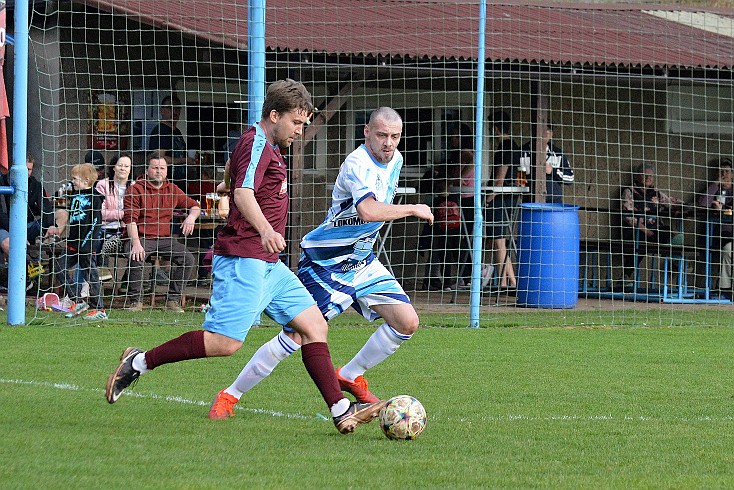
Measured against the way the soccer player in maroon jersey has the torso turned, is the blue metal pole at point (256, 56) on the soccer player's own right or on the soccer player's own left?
on the soccer player's own left

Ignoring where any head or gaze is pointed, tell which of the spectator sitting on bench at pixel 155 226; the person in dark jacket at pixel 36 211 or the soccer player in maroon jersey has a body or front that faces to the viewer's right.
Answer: the soccer player in maroon jersey

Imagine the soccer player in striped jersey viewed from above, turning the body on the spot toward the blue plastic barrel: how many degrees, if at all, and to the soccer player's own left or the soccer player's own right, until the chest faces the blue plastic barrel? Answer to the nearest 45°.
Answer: approximately 135° to the soccer player's own left

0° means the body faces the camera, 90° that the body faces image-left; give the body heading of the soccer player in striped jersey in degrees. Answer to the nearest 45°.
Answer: approximately 315°

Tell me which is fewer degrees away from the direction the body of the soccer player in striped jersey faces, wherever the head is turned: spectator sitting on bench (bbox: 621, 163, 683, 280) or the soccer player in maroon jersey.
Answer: the soccer player in maroon jersey

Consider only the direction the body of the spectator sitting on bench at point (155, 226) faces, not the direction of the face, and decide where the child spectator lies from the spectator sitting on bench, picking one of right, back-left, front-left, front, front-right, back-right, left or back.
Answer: right

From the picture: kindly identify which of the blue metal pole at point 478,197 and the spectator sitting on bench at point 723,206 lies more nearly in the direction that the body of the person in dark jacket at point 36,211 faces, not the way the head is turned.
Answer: the blue metal pole

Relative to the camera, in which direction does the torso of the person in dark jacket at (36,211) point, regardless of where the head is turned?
toward the camera

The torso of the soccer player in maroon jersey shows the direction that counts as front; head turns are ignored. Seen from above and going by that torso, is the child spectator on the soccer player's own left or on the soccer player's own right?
on the soccer player's own left

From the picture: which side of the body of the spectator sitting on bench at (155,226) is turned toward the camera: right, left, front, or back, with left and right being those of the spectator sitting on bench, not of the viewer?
front

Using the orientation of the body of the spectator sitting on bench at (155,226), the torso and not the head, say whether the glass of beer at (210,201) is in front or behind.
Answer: behind

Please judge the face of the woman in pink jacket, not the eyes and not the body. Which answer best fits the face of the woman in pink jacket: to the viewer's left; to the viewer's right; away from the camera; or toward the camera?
toward the camera

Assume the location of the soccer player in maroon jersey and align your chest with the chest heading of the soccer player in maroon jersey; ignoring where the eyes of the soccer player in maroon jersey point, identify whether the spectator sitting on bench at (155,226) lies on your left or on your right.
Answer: on your left

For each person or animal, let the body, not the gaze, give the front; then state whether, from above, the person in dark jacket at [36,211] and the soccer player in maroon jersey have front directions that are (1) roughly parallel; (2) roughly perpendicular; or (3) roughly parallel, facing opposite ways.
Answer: roughly perpendicular

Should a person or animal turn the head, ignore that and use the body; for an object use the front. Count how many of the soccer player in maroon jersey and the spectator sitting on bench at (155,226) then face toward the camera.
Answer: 1

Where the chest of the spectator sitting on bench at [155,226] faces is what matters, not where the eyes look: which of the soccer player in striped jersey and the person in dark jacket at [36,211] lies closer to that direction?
the soccer player in striped jersey

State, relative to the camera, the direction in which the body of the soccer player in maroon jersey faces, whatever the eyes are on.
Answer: to the viewer's right

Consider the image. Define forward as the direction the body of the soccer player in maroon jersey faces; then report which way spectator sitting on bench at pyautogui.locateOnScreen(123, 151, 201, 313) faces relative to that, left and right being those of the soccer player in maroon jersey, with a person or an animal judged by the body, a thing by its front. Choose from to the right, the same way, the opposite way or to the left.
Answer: to the right

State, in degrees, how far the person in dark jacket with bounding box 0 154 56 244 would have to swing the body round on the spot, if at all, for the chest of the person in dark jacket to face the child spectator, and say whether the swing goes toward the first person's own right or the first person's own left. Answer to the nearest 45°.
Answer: approximately 45° to the first person's own left
